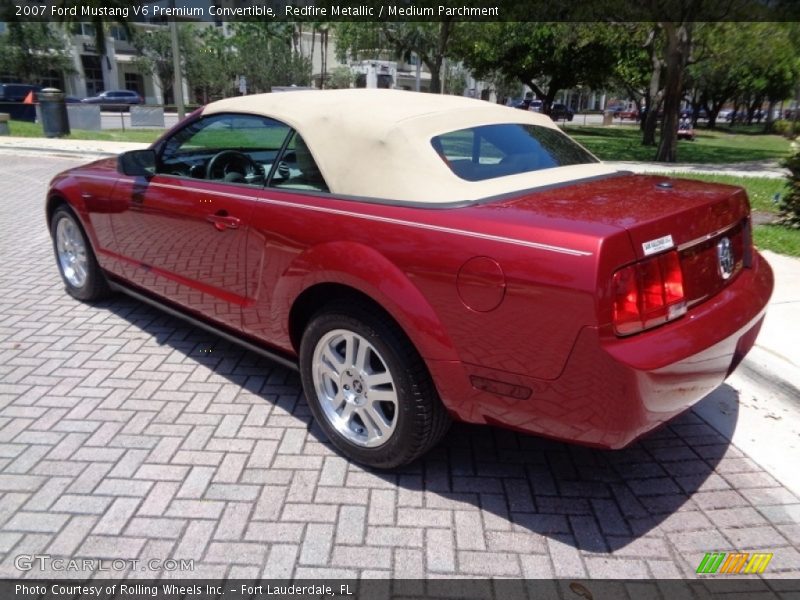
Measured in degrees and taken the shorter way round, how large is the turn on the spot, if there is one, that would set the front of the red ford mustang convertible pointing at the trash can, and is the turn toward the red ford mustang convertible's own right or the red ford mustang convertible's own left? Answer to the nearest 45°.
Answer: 0° — it already faces it

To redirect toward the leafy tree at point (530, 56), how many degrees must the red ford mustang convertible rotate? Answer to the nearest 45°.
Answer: approximately 45° to its right

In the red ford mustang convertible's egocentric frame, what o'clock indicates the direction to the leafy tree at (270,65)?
The leafy tree is roughly at 1 o'clock from the red ford mustang convertible.

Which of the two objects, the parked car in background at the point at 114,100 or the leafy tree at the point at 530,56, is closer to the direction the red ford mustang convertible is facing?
the parked car in background

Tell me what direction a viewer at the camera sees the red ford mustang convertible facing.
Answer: facing away from the viewer and to the left of the viewer
